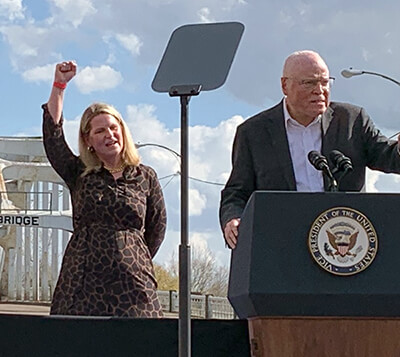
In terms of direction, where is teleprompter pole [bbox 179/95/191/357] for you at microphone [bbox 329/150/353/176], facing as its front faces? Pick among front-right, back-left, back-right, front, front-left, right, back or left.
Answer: front-left

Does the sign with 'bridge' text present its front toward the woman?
yes

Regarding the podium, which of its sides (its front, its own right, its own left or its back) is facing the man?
back

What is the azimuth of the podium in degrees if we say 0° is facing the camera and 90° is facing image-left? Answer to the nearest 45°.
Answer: approximately 0°

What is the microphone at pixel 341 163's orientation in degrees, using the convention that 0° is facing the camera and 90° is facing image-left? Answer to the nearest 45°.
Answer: approximately 135°
